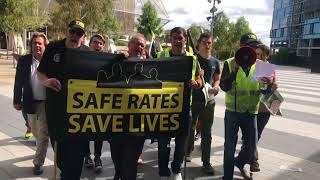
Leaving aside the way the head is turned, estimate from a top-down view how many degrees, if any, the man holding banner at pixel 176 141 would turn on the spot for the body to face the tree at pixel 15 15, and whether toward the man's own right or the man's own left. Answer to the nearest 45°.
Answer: approximately 135° to the man's own right

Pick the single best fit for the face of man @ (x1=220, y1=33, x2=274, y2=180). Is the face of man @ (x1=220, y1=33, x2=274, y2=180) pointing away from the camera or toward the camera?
toward the camera

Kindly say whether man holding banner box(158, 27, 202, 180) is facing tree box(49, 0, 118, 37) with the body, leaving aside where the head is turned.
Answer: no

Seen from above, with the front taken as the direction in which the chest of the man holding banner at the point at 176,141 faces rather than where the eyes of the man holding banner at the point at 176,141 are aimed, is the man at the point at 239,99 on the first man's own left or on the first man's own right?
on the first man's own left

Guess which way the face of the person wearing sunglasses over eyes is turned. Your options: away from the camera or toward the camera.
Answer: toward the camera

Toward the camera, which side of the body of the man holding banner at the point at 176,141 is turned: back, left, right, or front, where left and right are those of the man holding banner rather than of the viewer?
front

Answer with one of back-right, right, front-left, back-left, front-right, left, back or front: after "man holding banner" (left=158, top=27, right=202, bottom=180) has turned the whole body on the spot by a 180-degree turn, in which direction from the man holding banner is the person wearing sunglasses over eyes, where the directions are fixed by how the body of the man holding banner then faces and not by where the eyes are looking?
back-left

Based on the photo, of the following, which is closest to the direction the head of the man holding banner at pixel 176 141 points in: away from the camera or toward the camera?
toward the camera

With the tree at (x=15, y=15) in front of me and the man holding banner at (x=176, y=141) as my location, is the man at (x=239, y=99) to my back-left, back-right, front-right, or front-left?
back-right
